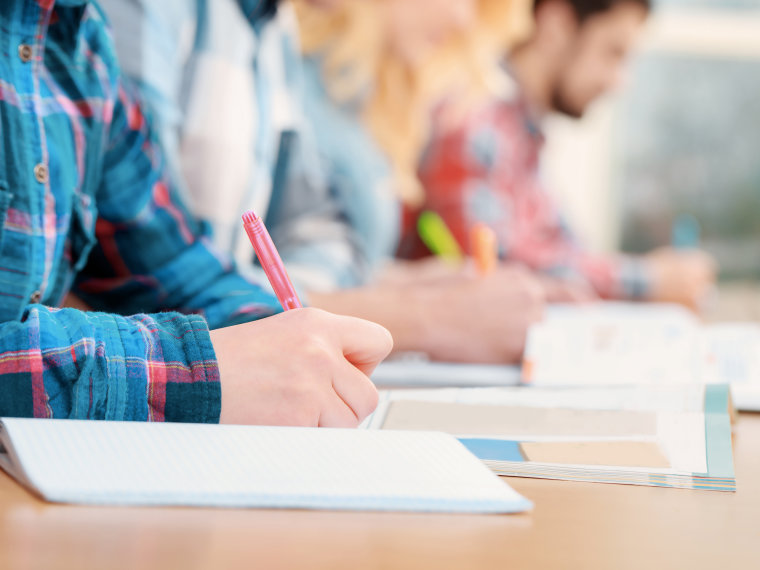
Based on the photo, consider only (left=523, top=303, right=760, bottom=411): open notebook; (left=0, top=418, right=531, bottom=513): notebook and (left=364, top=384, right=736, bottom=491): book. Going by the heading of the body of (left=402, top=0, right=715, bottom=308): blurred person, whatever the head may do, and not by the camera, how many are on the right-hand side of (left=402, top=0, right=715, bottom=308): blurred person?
3

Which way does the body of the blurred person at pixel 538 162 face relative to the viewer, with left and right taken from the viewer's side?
facing to the right of the viewer

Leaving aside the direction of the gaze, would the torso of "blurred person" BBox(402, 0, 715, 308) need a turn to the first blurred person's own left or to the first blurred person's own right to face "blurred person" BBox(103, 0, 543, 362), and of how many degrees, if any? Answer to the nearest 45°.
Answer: approximately 90° to the first blurred person's own right

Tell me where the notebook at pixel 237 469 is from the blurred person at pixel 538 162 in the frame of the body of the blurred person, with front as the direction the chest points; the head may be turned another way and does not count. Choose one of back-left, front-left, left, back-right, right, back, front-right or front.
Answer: right

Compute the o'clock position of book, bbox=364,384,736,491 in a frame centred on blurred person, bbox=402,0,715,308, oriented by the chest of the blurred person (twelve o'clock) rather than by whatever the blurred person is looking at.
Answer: The book is roughly at 3 o'clock from the blurred person.

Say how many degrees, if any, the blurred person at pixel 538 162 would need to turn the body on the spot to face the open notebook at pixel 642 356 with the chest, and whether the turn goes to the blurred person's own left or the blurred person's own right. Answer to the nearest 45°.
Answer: approximately 90° to the blurred person's own right
